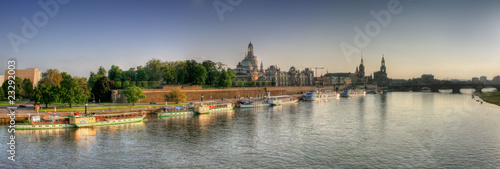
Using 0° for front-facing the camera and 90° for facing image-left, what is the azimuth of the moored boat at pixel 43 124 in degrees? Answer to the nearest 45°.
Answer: approximately 90°

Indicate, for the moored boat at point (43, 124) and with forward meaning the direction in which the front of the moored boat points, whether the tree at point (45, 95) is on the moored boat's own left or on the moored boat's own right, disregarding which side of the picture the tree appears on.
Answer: on the moored boat's own right
